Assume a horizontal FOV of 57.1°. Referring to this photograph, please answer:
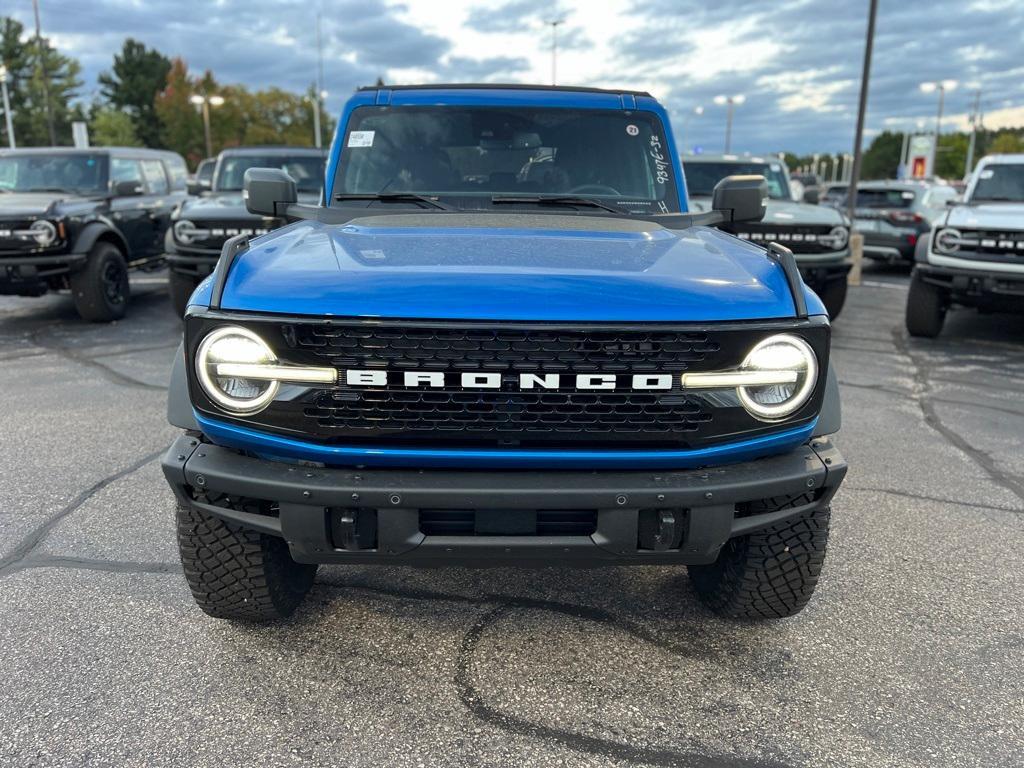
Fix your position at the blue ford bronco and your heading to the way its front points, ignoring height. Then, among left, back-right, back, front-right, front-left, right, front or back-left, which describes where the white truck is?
back-left

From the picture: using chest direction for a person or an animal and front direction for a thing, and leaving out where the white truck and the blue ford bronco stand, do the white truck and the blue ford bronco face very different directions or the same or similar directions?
same or similar directions

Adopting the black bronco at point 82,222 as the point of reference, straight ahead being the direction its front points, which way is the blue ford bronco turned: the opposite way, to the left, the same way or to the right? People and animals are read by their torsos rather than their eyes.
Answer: the same way

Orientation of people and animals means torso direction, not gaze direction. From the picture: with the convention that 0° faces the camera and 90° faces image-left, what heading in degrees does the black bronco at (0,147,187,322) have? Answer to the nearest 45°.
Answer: approximately 45°

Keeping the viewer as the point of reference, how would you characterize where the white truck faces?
facing the viewer

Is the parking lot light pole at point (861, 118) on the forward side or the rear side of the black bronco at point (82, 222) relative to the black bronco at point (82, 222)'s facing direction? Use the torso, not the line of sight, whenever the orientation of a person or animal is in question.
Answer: on the rear side

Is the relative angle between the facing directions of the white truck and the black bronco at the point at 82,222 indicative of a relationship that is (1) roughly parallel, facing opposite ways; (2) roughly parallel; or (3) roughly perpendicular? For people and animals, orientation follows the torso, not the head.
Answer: roughly parallel

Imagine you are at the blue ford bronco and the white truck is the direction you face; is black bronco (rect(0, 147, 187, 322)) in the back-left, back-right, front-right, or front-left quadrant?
front-left

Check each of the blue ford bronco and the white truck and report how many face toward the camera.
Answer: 2

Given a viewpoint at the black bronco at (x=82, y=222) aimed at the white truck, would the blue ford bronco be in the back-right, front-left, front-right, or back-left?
front-right

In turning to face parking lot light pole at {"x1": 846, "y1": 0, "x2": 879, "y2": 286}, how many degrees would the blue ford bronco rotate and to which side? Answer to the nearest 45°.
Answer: approximately 135° to its left

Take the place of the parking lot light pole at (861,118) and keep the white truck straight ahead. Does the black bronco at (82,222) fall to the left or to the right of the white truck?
right

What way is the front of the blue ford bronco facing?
toward the camera

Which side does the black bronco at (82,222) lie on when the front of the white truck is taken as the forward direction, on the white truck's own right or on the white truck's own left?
on the white truck's own right

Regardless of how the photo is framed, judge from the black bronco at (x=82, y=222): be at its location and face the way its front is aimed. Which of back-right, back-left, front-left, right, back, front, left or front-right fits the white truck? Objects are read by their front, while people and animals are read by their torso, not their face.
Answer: left

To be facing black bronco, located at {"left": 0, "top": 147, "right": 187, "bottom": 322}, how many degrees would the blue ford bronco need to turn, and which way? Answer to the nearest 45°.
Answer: approximately 135° to its right

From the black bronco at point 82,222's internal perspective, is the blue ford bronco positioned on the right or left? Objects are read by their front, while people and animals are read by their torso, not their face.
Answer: on its left

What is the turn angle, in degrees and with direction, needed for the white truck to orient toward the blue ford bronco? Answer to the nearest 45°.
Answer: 0° — it already faces it
